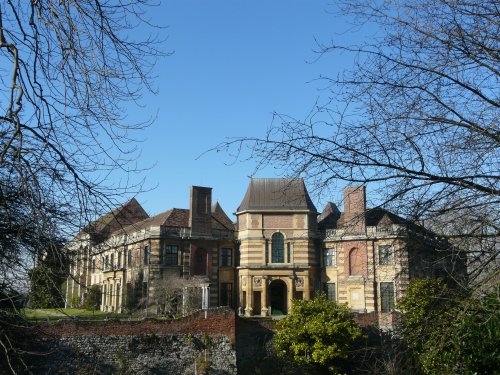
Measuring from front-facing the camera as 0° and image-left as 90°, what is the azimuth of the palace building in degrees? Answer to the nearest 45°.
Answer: approximately 0°

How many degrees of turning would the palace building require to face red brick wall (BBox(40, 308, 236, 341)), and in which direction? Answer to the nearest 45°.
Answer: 0° — it already faces it
